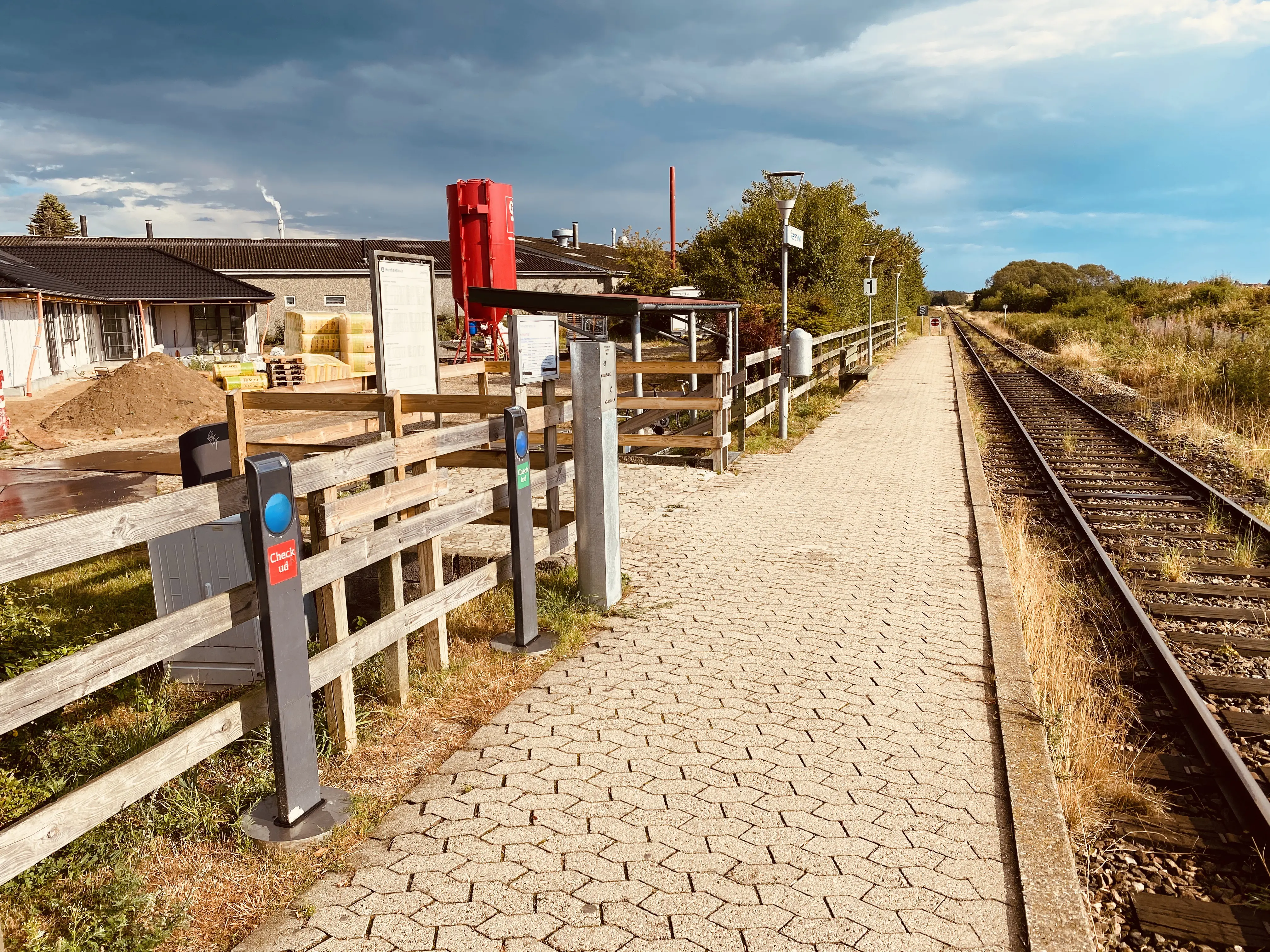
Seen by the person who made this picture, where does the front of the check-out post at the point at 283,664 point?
facing the viewer and to the right of the viewer

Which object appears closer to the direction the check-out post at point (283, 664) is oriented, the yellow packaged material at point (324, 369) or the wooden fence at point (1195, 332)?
the wooden fence

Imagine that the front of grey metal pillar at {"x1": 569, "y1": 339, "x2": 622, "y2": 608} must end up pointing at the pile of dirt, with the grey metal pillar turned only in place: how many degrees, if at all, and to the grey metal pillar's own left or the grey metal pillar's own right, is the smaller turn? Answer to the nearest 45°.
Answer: approximately 180°

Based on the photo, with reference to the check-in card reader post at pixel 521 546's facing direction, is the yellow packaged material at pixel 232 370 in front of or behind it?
behind

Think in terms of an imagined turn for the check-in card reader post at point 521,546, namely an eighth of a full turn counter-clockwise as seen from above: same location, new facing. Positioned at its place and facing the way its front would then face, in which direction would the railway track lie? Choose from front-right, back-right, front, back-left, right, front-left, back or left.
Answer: front

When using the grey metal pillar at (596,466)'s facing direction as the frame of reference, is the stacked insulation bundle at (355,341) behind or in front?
behind

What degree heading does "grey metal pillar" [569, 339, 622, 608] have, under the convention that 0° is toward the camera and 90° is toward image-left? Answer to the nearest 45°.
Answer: approximately 315°

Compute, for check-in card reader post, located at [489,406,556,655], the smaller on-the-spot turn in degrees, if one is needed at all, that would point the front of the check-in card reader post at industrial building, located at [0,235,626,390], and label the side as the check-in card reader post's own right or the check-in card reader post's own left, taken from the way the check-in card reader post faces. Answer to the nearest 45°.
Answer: approximately 135° to the check-in card reader post's own left

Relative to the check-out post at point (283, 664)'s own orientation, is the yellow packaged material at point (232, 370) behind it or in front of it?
behind

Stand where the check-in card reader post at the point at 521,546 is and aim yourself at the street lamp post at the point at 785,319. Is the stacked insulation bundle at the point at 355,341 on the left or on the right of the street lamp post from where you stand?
left

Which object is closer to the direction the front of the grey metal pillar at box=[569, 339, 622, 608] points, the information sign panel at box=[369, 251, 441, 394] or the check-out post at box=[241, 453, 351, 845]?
the check-out post
